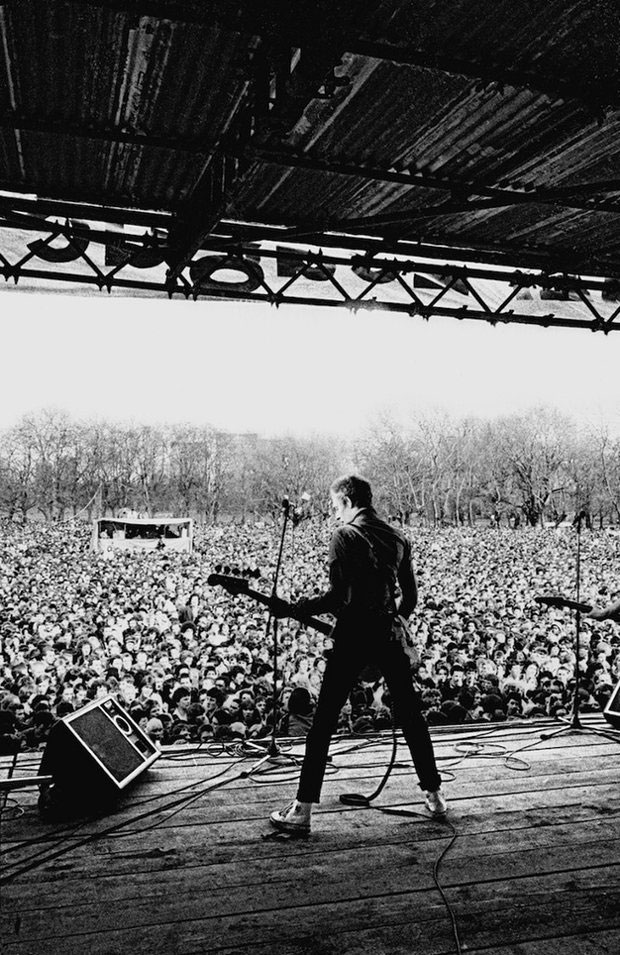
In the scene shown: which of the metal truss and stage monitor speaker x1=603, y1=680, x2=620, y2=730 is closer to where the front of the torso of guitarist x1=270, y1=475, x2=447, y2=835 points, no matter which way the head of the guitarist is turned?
the metal truss

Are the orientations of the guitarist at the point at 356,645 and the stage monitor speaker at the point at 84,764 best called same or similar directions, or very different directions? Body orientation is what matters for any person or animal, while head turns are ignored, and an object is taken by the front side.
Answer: very different directions

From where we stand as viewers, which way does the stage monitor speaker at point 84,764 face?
facing the viewer and to the right of the viewer

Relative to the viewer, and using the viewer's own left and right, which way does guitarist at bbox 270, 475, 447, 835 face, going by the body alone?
facing away from the viewer and to the left of the viewer

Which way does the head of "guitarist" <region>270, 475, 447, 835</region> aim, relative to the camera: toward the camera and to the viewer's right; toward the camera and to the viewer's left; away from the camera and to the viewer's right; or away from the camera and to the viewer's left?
away from the camera and to the viewer's left

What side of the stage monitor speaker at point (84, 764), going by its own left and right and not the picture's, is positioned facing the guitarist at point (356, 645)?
front
